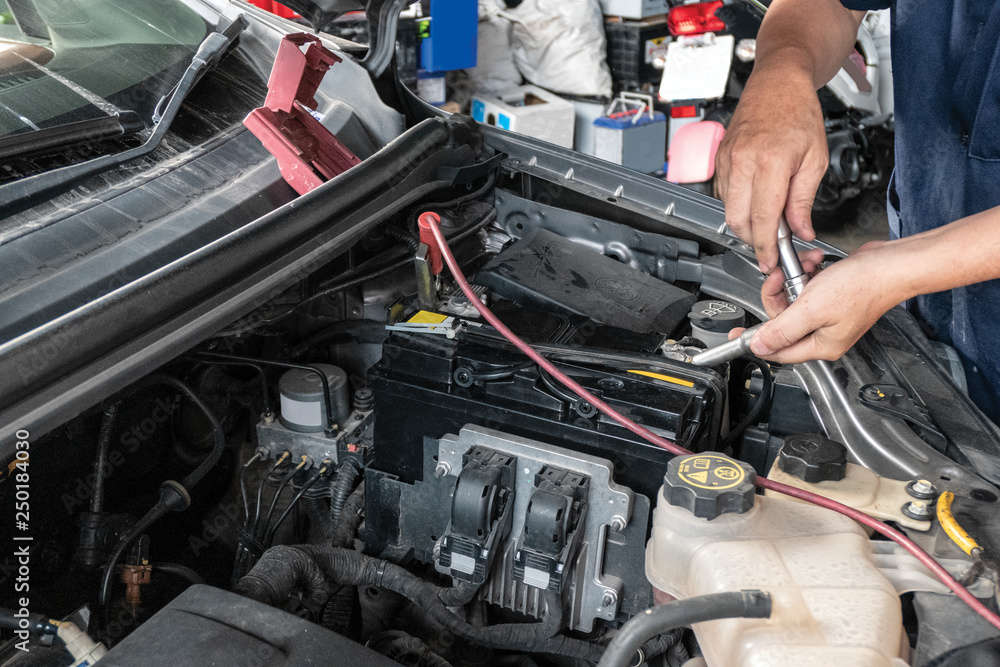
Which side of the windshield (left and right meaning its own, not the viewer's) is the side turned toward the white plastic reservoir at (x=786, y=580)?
front

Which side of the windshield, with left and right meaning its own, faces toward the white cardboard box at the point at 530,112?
left

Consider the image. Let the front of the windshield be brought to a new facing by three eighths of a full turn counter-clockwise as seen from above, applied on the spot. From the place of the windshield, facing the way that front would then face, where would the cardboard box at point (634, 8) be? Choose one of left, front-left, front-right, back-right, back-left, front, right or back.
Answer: front-right

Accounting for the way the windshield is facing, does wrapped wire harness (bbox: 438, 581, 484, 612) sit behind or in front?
in front

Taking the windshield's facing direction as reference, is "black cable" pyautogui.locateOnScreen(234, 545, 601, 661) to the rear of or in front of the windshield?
in front

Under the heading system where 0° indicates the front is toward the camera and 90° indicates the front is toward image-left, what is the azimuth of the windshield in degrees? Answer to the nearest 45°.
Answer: approximately 315°

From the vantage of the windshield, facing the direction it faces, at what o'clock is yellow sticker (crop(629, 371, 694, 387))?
The yellow sticker is roughly at 12 o'clock from the windshield.

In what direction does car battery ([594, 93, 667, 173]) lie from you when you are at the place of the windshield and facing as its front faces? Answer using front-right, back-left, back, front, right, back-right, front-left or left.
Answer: left

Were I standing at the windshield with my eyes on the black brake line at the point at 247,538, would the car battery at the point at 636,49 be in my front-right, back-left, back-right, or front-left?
back-left
